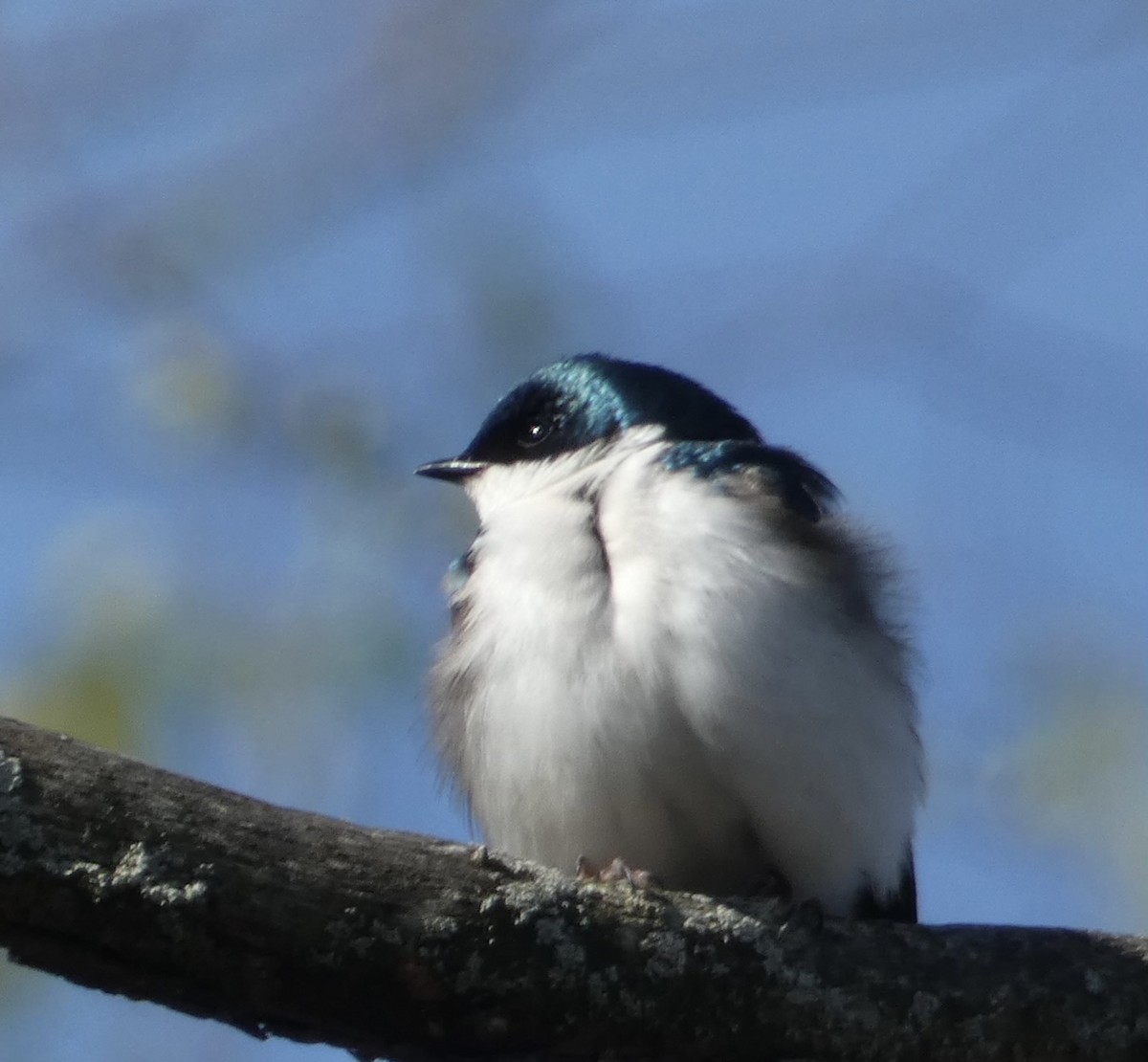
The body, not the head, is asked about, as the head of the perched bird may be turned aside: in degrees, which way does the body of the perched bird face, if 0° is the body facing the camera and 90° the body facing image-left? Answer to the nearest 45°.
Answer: approximately 45°
